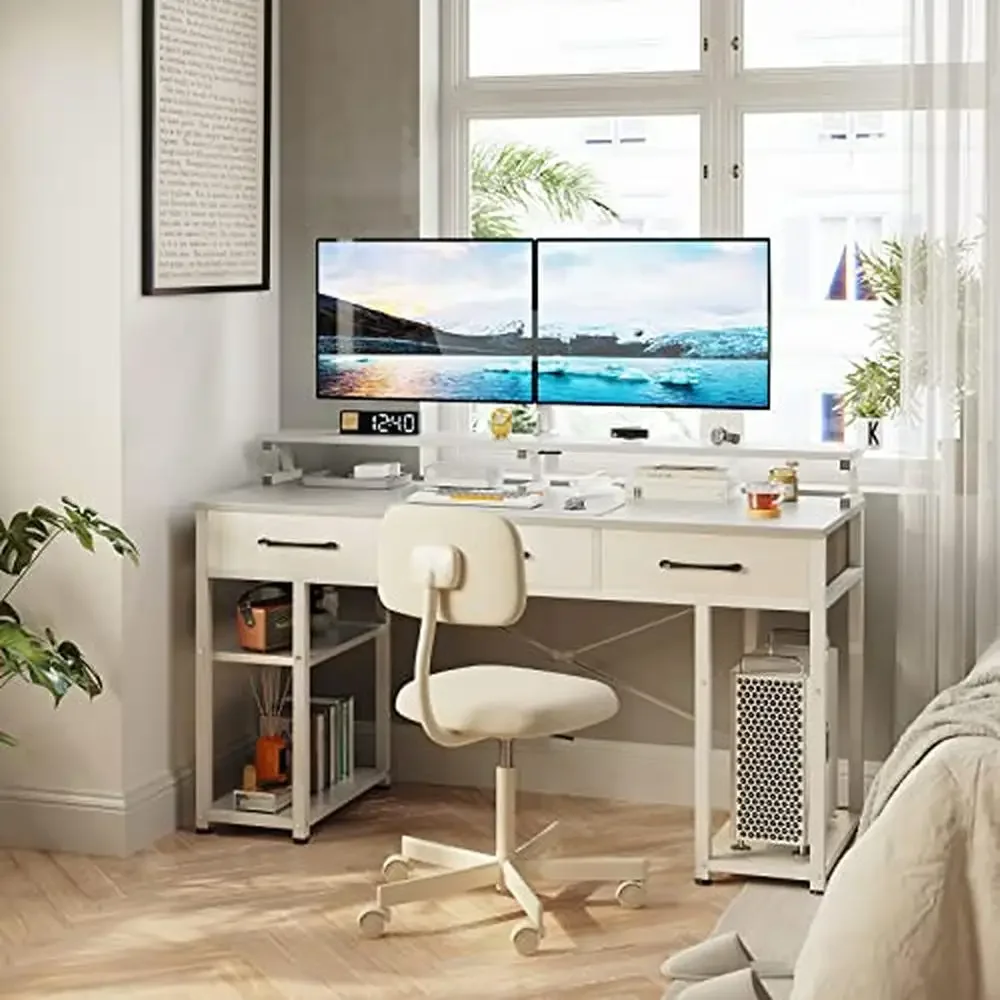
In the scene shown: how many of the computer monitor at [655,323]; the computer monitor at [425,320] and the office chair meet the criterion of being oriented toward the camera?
2

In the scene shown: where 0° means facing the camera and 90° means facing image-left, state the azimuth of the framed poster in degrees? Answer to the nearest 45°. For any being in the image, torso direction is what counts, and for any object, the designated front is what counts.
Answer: approximately 315°

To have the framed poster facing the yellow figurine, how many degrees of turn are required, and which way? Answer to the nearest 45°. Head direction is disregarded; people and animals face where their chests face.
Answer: approximately 45° to its left

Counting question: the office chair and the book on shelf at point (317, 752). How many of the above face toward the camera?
1

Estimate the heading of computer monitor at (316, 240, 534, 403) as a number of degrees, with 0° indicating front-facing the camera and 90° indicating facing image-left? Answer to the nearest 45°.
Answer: approximately 0°

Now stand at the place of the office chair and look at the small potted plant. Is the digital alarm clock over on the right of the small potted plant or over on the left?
left

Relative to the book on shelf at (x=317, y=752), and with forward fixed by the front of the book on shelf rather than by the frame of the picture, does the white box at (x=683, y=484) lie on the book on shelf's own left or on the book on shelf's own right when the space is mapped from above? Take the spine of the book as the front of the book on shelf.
on the book on shelf's own left
